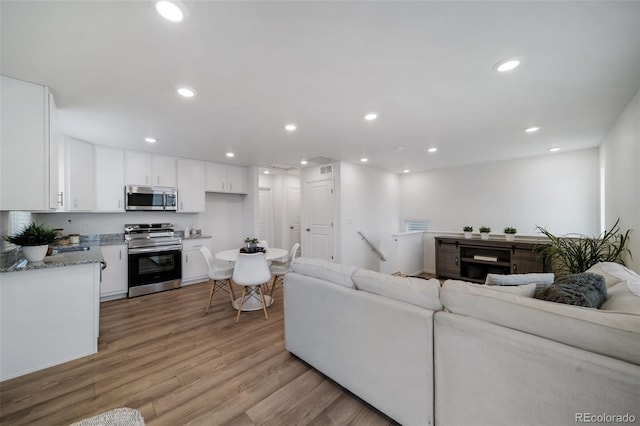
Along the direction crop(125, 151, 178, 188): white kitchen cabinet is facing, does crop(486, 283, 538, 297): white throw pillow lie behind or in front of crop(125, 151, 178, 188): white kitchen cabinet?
in front

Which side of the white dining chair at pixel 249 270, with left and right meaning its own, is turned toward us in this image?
back

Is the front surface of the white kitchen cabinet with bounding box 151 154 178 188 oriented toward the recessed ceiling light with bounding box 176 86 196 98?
yes

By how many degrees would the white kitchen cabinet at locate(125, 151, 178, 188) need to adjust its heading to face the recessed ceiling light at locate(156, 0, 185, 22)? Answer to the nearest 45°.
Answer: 0° — it already faces it

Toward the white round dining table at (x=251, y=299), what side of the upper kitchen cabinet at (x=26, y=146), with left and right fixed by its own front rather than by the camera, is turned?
front

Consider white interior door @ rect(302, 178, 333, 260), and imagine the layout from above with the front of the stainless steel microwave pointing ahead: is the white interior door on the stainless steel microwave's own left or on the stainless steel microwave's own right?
on the stainless steel microwave's own left

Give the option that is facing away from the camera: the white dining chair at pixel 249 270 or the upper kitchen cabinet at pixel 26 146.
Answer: the white dining chair

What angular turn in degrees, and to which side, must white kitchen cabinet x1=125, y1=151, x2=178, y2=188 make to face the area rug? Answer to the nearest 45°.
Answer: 0° — it already faces it

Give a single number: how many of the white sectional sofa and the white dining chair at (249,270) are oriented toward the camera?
0

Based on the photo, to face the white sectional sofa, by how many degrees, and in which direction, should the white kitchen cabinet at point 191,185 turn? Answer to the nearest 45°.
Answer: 0° — it already faces it

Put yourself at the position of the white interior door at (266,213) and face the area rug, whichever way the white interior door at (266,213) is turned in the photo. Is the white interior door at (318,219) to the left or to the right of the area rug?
left

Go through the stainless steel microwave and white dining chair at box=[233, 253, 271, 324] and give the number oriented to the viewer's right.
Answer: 0

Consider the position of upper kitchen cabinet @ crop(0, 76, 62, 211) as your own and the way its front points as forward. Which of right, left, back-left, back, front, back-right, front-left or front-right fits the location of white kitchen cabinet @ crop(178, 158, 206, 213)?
front-left

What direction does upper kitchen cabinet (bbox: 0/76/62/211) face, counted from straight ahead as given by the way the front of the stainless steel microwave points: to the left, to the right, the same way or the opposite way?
to the left

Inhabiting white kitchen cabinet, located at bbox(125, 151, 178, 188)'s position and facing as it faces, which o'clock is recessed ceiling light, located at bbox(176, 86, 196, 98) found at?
The recessed ceiling light is roughly at 12 o'clock from the white kitchen cabinet.

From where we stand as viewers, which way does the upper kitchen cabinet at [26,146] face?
facing to the right of the viewer
